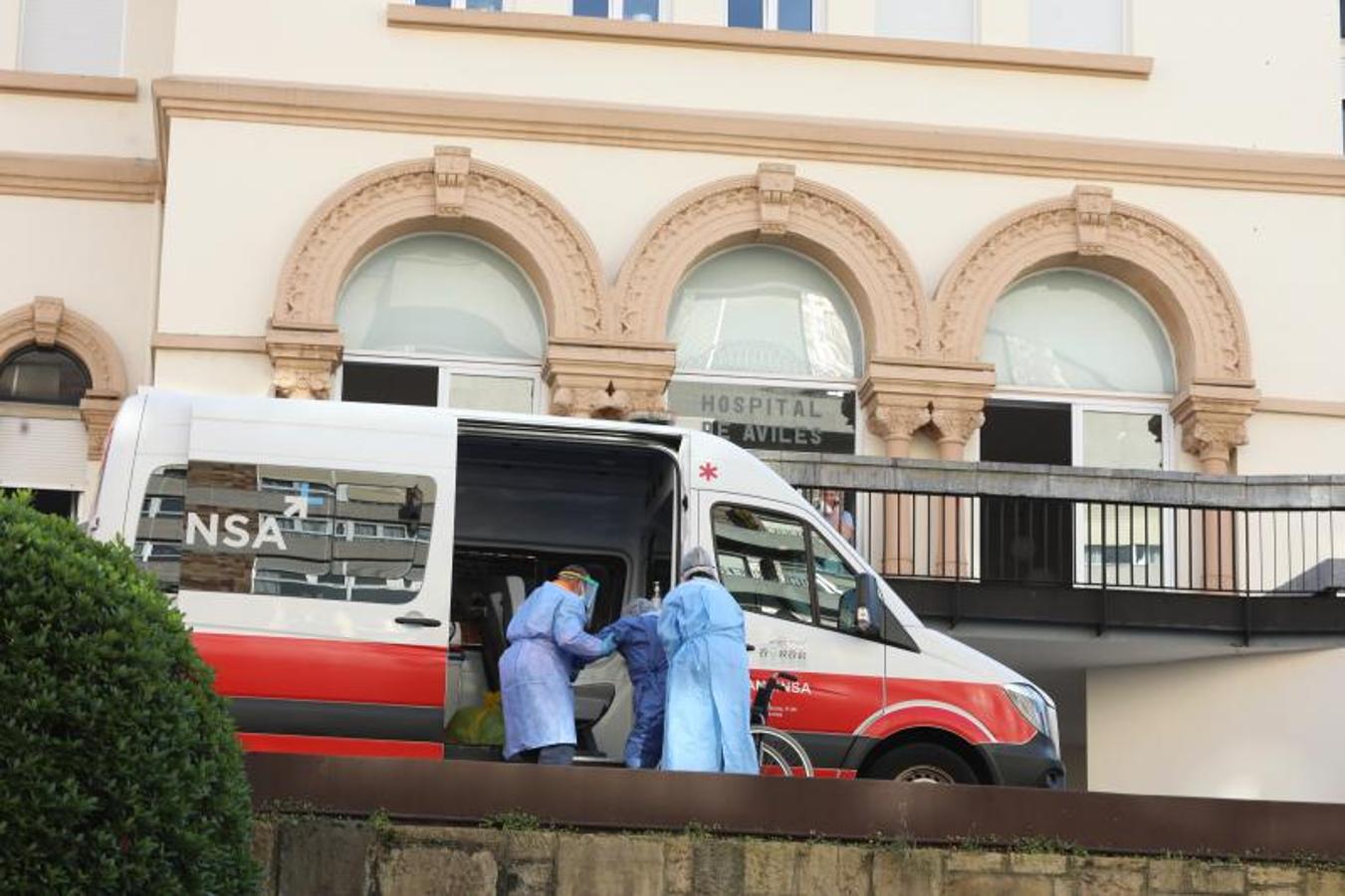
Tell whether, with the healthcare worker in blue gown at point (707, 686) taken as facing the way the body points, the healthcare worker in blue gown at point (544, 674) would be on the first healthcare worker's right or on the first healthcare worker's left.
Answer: on the first healthcare worker's left

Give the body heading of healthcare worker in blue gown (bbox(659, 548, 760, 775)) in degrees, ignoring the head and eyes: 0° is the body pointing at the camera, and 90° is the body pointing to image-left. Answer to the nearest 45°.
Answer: approximately 180°

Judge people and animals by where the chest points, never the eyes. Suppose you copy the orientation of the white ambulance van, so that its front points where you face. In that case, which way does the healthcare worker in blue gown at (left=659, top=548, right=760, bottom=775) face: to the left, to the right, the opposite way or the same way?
to the left

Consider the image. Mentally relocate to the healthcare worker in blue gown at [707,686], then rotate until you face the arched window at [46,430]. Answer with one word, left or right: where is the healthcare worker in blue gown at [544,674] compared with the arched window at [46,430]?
left

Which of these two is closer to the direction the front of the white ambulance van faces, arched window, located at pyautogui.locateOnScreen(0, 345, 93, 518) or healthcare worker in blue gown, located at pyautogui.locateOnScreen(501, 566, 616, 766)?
the healthcare worker in blue gown

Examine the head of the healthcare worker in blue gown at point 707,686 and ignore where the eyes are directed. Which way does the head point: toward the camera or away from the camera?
away from the camera

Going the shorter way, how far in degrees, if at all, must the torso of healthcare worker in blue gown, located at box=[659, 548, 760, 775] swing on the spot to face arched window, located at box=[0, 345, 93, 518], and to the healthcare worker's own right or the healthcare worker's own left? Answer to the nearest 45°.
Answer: approximately 45° to the healthcare worker's own left

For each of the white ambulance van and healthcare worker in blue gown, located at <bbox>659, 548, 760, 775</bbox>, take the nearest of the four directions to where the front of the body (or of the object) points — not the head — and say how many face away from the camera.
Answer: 1

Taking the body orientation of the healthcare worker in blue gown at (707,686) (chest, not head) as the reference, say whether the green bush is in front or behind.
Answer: behind

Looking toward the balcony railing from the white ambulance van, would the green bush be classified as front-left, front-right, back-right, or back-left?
back-right

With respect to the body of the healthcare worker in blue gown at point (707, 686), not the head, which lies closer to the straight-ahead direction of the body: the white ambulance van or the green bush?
the white ambulance van

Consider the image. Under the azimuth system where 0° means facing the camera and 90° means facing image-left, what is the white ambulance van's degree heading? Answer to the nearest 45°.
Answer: approximately 270°

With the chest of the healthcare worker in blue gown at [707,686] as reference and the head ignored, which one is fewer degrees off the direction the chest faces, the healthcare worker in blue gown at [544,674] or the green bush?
the healthcare worker in blue gown
